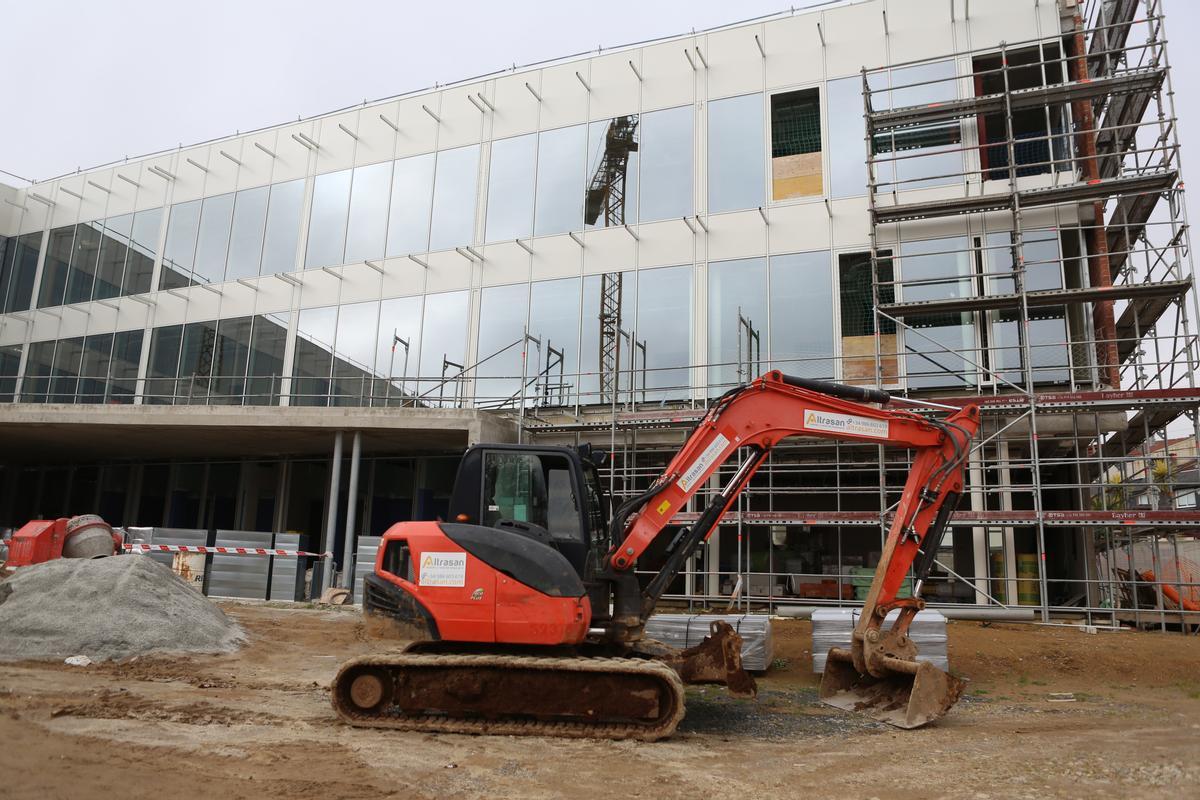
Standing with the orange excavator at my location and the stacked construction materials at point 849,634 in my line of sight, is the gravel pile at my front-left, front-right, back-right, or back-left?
back-left

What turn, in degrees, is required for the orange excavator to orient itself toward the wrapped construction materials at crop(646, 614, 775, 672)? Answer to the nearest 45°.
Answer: approximately 45° to its left

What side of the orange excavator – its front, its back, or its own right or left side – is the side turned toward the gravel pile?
back

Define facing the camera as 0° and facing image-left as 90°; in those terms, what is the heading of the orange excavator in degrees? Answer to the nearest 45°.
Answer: approximately 270°

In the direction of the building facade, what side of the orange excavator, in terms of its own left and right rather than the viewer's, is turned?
left

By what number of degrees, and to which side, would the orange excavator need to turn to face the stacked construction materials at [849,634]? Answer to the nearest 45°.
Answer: approximately 45° to its left

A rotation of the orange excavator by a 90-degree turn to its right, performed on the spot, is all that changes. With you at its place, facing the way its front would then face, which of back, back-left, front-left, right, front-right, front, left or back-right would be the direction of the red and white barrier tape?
back-right
